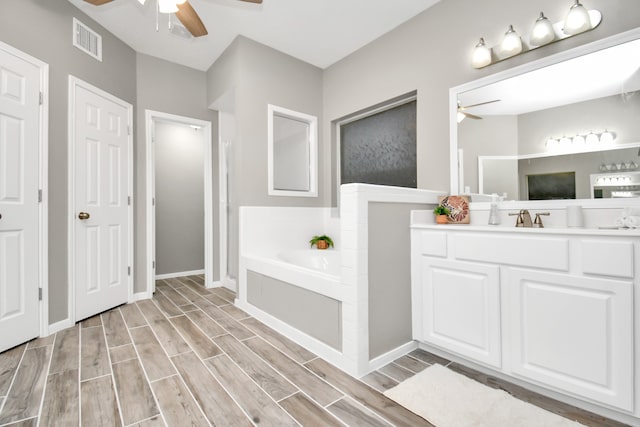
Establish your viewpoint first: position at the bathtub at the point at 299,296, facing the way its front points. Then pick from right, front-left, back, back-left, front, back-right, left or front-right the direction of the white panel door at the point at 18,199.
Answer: front-right

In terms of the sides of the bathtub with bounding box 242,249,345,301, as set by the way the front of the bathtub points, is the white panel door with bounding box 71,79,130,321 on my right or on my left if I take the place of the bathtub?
on my right

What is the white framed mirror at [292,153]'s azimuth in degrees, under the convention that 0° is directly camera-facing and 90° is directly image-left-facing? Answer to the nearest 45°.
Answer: approximately 315°

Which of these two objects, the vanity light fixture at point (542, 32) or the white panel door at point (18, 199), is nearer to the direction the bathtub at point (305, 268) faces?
the white panel door

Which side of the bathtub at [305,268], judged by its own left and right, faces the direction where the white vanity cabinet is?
left

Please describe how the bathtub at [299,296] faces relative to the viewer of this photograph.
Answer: facing the viewer and to the left of the viewer

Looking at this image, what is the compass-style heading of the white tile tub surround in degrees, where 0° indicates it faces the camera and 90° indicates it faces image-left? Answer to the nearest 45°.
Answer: approximately 45°

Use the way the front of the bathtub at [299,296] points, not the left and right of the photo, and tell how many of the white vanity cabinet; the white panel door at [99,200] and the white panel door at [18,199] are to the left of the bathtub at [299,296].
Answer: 1

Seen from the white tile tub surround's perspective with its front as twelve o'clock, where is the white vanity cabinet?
The white vanity cabinet is roughly at 8 o'clock from the white tile tub surround.

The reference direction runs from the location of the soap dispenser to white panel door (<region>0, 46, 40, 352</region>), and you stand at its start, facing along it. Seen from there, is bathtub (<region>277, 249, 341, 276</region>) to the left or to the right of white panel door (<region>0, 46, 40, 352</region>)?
right

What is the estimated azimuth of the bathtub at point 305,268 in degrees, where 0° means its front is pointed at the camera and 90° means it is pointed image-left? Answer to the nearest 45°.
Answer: approximately 45°
